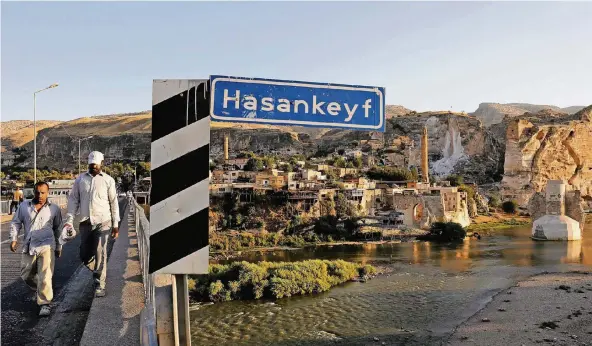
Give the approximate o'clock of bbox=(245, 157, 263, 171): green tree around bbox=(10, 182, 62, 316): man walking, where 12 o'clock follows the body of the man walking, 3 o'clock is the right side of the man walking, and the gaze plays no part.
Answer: The green tree is roughly at 7 o'clock from the man walking.

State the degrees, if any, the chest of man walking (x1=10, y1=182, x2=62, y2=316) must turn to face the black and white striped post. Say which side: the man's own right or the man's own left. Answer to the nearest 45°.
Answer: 0° — they already face it

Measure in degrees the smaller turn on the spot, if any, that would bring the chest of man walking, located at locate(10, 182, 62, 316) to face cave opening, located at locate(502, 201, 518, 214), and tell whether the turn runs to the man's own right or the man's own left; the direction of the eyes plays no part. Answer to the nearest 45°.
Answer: approximately 135° to the man's own left

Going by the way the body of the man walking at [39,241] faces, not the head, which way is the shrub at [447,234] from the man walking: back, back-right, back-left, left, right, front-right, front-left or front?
back-left

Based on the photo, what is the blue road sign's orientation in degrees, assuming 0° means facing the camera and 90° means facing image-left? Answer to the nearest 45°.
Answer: approximately 0°

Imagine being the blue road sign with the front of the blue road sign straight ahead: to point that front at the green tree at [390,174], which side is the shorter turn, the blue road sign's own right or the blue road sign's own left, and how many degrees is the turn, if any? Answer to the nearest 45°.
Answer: approximately 180°

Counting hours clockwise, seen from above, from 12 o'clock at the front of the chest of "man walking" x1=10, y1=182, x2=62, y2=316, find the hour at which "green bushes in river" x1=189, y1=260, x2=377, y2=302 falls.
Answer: The green bushes in river is roughly at 7 o'clock from the man walking.

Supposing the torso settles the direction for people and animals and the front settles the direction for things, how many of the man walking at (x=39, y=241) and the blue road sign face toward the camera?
2

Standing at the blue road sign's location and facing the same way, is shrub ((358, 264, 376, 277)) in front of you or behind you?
behind

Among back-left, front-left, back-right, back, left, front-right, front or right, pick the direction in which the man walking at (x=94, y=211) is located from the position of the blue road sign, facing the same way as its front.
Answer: back-right

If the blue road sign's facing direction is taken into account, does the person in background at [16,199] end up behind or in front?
behind

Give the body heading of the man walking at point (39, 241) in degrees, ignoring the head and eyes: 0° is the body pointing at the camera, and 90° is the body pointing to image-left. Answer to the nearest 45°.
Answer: approximately 0°
